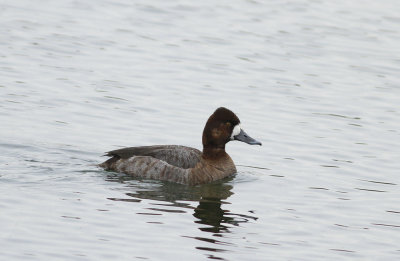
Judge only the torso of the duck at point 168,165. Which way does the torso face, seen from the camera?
to the viewer's right
